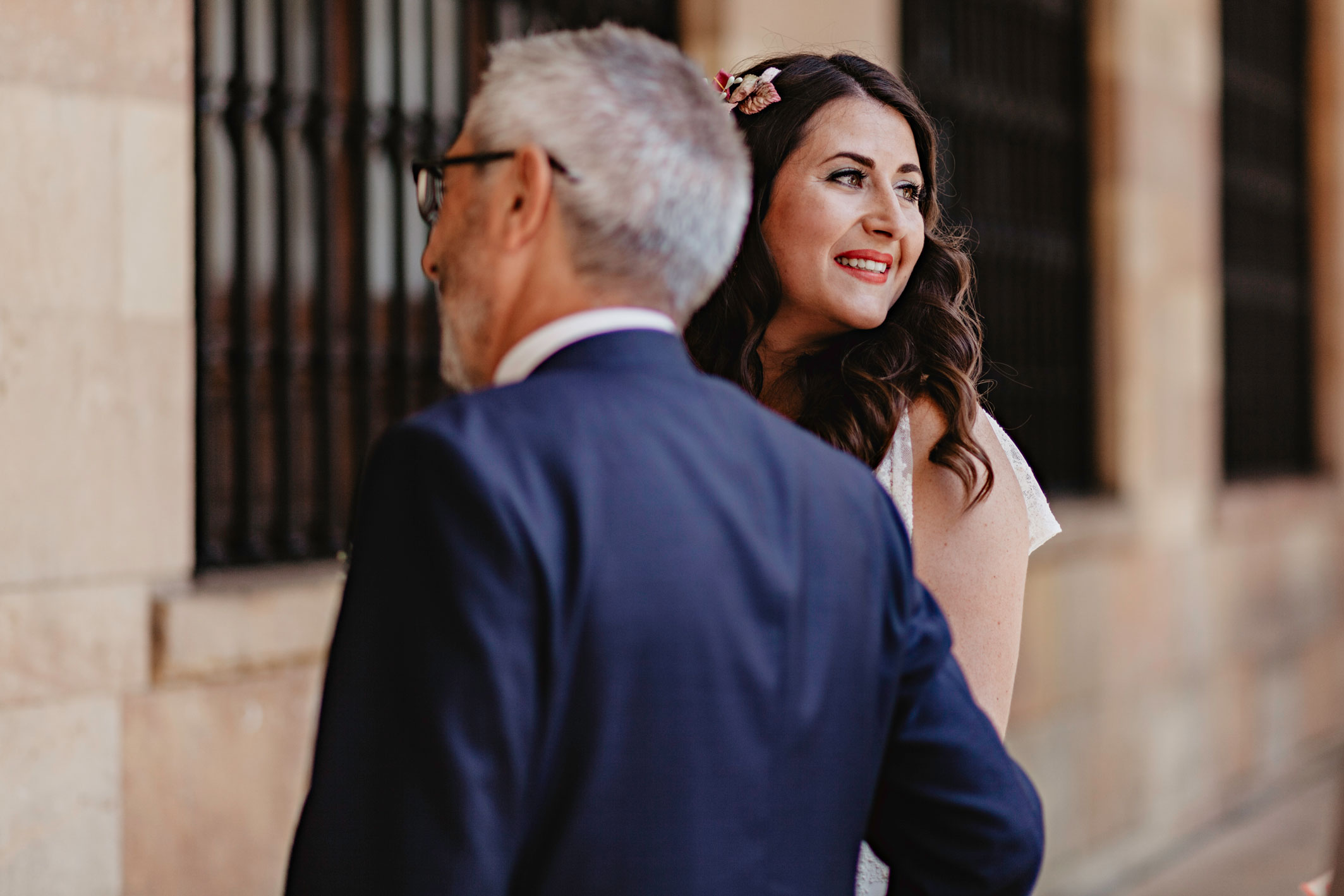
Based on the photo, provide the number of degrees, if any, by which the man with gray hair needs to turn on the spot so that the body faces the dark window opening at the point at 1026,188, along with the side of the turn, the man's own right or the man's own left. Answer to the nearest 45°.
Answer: approximately 45° to the man's own right

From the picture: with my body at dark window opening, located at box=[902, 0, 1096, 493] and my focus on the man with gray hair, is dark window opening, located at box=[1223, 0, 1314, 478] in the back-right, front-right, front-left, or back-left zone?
back-left

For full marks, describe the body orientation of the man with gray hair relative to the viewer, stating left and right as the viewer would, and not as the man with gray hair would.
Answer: facing away from the viewer and to the left of the viewer

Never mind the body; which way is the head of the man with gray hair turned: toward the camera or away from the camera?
away from the camera

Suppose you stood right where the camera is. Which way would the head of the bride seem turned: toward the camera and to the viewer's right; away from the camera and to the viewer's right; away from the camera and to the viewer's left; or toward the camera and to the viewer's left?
toward the camera and to the viewer's right

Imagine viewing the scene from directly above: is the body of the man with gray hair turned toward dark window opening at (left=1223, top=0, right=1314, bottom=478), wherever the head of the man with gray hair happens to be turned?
no

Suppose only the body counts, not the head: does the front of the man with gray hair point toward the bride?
no

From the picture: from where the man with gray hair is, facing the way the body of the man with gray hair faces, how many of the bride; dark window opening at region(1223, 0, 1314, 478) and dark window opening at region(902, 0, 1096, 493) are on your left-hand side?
0
